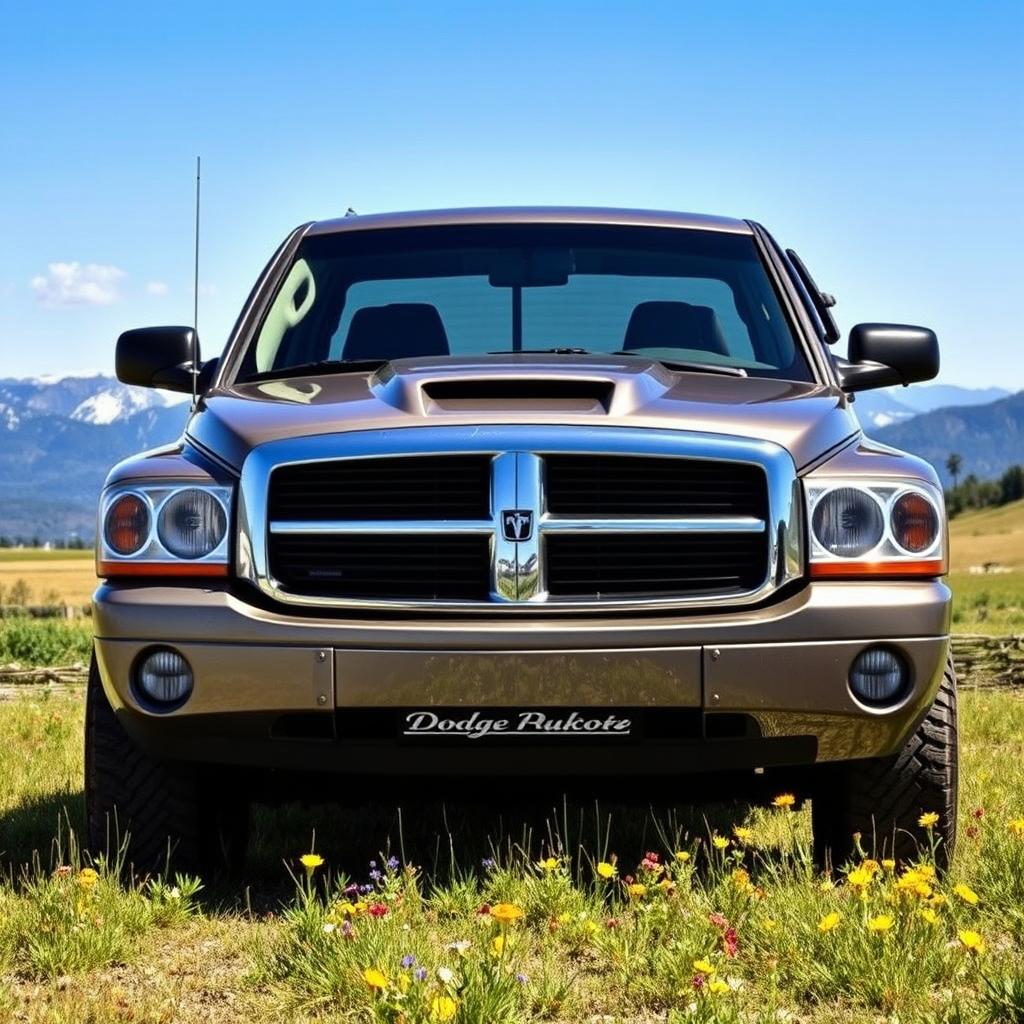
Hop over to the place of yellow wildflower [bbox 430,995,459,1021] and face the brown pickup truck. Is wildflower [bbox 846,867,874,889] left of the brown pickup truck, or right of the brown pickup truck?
right

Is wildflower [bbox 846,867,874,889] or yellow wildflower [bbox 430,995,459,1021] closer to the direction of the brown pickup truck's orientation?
the yellow wildflower

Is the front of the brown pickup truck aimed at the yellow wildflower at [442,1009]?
yes

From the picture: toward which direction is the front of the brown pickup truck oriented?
toward the camera
